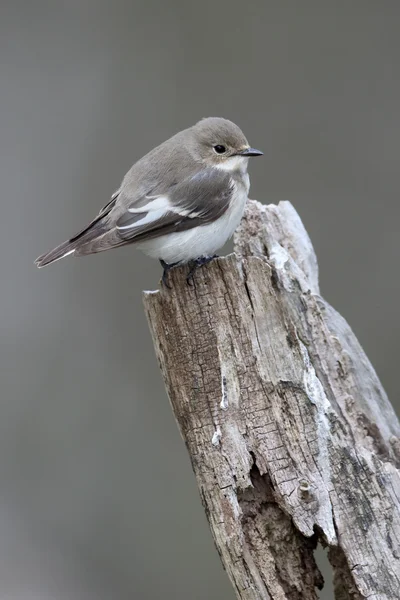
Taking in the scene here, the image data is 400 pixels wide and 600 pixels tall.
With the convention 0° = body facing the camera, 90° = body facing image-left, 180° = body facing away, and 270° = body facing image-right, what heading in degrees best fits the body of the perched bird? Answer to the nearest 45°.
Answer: approximately 270°
